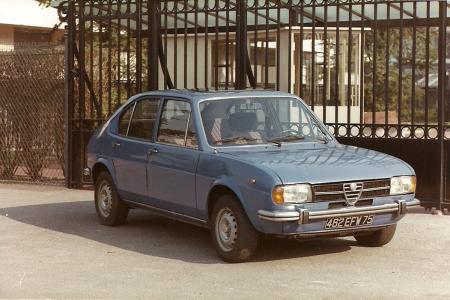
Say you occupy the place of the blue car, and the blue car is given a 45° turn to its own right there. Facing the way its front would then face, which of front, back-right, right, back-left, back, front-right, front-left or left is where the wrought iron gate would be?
back

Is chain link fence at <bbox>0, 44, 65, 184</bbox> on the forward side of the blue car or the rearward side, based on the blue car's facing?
on the rearward side

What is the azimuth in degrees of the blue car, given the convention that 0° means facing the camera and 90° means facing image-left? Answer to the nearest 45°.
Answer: approximately 315°
